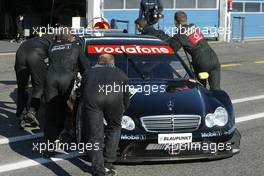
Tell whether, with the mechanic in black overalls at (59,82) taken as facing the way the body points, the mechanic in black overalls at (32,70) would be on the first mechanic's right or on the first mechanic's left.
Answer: on the first mechanic's left

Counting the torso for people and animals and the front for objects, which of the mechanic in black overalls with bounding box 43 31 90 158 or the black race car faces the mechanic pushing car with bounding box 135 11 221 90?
the mechanic in black overalls

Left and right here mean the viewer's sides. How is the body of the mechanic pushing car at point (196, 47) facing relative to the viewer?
facing away from the viewer and to the left of the viewer

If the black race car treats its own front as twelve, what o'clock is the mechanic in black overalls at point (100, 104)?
The mechanic in black overalls is roughly at 1 o'clock from the black race car.

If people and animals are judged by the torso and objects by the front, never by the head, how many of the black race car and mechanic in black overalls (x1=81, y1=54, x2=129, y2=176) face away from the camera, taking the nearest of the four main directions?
1

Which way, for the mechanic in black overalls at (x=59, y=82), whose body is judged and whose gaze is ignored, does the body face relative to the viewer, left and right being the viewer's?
facing away from the viewer and to the right of the viewer

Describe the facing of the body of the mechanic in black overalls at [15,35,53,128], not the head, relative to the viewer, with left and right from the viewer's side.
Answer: facing away from the viewer and to the right of the viewer

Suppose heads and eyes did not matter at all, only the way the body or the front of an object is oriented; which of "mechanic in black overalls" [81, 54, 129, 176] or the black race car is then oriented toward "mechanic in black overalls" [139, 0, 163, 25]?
"mechanic in black overalls" [81, 54, 129, 176]

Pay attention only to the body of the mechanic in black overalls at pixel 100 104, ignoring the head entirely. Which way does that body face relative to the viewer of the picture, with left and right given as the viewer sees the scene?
facing away from the viewer

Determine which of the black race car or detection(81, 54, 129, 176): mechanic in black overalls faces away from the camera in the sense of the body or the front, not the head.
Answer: the mechanic in black overalls

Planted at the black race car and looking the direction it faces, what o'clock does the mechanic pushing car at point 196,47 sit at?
The mechanic pushing car is roughly at 8 o'clock from the black race car.
